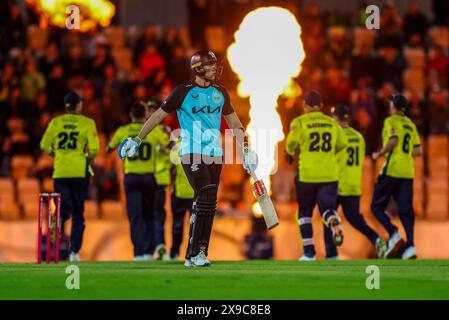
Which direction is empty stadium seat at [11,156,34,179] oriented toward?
toward the camera

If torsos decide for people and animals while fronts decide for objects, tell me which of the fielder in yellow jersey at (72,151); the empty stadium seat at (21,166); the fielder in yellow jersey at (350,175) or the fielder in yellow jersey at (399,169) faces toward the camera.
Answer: the empty stadium seat

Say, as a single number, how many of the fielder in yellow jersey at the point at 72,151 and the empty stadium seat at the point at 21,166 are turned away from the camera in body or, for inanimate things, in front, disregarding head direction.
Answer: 1

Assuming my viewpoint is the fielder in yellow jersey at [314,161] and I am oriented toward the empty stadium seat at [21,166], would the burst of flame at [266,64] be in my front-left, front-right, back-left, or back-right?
front-right

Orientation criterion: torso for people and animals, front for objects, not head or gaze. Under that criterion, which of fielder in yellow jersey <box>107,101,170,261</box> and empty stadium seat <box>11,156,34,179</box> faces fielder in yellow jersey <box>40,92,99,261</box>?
the empty stadium seat

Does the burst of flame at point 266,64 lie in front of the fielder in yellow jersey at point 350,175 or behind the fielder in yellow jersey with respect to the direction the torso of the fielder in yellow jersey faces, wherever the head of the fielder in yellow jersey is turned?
in front

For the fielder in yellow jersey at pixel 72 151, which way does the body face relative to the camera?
away from the camera

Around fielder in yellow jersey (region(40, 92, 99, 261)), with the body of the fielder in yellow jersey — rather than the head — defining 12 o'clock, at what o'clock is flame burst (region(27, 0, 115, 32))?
The flame burst is roughly at 12 o'clock from the fielder in yellow jersey.

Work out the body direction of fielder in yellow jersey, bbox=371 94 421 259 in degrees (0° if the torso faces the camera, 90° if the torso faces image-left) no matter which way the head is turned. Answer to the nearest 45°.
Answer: approximately 135°

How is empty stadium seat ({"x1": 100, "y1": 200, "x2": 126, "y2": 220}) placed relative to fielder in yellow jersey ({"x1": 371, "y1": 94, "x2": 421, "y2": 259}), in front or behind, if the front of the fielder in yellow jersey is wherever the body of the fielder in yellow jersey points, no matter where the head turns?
in front

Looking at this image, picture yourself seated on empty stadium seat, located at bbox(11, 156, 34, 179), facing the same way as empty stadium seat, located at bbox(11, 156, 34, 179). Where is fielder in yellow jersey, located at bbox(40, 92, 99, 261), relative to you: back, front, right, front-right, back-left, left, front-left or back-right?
front

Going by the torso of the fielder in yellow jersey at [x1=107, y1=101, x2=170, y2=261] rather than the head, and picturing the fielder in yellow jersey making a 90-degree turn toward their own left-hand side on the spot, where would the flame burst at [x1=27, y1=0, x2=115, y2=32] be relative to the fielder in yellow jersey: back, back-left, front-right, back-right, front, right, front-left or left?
right

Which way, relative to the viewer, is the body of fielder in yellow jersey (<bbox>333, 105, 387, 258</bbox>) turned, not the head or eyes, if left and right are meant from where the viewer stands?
facing away from the viewer and to the left of the viewer

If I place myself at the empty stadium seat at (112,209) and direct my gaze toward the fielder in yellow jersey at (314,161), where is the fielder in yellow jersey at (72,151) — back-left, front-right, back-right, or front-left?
front-right
